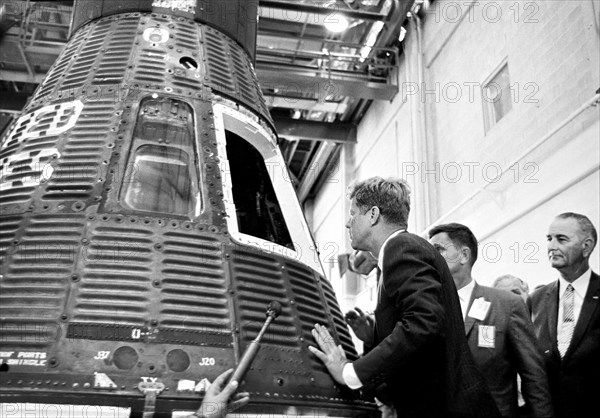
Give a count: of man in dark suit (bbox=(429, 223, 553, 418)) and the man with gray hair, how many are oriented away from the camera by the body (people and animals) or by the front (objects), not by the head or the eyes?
0

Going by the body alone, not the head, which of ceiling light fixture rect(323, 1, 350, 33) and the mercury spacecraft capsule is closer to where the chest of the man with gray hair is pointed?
the mercury spacecraft capsule

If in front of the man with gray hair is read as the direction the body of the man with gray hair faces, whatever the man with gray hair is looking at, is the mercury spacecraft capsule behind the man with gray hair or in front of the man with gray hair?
in front

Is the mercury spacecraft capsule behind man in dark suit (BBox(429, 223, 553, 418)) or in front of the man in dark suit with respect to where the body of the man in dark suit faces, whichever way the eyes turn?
in front

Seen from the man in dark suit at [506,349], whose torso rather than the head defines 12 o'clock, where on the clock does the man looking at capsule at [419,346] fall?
The man looking at capsule is roughly at 11 o'clock from the man in dark suit.

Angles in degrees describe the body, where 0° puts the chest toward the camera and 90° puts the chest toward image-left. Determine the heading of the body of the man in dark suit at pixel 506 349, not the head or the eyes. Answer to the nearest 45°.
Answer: approximately 45°

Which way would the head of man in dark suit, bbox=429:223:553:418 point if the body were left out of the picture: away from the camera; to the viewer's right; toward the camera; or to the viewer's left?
to the viewer's left

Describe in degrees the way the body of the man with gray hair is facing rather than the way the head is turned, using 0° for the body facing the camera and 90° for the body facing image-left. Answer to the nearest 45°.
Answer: approximately 45°

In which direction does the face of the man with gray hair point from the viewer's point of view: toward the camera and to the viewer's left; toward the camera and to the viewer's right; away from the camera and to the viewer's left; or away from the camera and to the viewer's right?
toward the camera and to the viewer's left

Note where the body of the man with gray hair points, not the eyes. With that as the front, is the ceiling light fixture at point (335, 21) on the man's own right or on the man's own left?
on the man's own right
